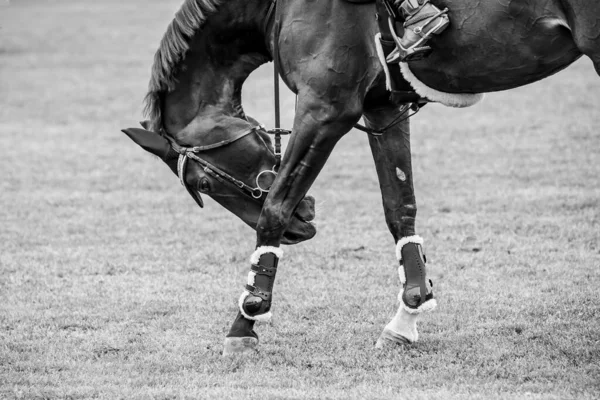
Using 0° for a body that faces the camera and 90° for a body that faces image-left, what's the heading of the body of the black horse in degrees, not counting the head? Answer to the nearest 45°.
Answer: approximately 90°
